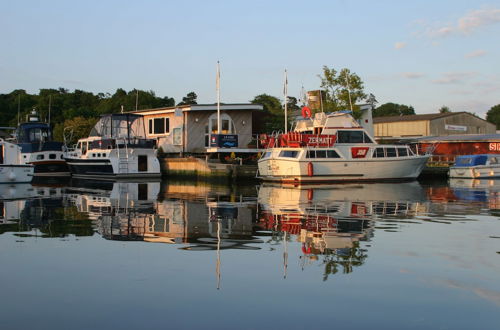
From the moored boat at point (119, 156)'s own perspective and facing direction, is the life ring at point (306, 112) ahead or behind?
behind

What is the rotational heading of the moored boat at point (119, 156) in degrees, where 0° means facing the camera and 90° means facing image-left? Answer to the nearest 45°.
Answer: approximately 135°

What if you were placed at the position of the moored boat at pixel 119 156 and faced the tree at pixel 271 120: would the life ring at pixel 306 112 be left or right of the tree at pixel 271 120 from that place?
right

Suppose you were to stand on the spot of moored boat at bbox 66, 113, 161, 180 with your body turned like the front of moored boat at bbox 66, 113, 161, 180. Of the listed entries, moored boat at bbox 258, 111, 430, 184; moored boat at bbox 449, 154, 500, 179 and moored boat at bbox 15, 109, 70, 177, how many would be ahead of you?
1

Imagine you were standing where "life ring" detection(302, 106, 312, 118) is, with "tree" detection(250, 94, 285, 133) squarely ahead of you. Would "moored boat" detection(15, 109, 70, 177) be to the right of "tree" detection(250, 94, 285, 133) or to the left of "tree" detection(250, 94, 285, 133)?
left

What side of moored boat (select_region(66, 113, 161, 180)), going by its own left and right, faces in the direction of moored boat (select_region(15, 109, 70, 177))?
front

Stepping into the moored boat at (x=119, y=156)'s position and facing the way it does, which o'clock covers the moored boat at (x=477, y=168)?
the moored boat at (x=477, y=168) is roughly at 5 o'clock from the moored boat at (x=119, y=156).

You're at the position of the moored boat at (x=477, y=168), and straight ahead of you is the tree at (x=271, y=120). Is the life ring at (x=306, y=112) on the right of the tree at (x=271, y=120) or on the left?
left

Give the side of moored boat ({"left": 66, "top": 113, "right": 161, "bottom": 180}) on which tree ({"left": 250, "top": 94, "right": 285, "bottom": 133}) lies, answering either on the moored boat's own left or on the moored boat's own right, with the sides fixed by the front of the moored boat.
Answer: on the moored boat's own right
